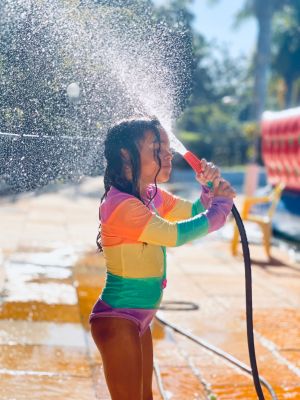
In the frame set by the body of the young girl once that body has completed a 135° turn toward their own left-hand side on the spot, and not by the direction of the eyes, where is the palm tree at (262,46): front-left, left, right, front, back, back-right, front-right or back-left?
front-right

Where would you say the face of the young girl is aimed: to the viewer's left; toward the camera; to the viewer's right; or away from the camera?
to the viewer's right

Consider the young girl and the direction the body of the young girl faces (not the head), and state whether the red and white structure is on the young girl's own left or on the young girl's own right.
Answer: on the young girl's own left

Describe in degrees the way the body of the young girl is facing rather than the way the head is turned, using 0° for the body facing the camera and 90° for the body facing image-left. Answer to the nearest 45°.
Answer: approximately 270°
